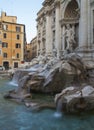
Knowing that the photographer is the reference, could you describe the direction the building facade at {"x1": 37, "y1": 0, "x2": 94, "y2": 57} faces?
facing the viewer and to the left of the viewer
